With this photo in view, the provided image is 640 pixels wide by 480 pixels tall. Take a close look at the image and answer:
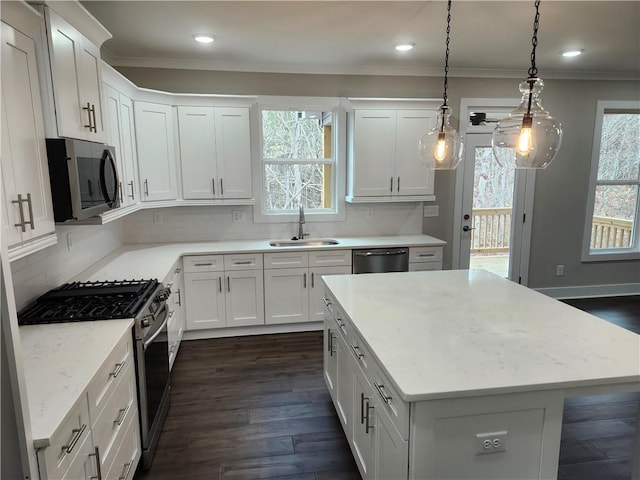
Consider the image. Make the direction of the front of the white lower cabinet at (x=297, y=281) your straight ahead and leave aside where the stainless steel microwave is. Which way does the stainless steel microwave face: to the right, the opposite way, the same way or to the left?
to the left

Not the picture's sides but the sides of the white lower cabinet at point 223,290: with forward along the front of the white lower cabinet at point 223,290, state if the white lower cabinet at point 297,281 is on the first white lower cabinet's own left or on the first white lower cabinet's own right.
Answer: on the first white lower cabinet's own left

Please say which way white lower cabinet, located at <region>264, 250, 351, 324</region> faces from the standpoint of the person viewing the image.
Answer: facing the viewer

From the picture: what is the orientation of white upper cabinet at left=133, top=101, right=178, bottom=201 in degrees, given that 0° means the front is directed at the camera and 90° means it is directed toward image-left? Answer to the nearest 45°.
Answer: approximately 315°

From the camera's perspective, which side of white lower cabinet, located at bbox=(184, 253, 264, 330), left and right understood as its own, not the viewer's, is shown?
front

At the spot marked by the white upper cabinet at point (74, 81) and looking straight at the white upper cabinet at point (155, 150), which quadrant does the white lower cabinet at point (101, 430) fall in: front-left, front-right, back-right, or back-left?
back-right

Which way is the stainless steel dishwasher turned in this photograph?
toward the camera

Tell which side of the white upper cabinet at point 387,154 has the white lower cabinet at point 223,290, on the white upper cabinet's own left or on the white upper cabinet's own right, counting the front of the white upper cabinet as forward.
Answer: on the white upper cabinet's own right

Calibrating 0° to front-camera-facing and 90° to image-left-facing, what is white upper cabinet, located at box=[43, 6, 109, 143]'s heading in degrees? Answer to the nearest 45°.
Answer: approximately 315°

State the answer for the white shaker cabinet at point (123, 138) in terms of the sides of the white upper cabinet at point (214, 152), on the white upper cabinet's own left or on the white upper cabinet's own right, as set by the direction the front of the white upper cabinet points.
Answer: on the white upper cabinet's own right

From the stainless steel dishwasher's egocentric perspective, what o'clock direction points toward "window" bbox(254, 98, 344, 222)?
The window is roughly at 4 o'clock from the stainless steel dishwasher.
